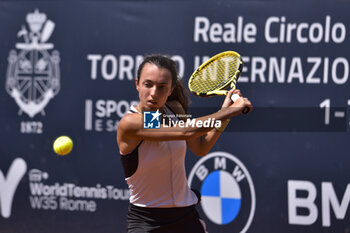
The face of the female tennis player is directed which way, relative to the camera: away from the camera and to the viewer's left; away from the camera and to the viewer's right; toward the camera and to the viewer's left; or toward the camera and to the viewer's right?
toward the camera and to the viewer's left

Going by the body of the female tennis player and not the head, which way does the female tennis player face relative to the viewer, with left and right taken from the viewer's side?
facing the viewer and to the right of the viewer
